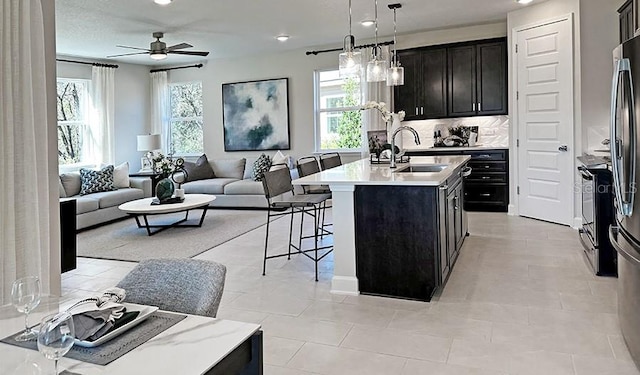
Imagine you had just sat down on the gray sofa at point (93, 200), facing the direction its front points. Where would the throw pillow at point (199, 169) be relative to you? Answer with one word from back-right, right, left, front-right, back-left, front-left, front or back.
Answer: left

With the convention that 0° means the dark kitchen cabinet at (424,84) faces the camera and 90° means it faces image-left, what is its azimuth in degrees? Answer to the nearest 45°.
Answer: approximately 0°

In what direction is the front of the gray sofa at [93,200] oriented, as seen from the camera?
facing the viewer and to the right of the viewer

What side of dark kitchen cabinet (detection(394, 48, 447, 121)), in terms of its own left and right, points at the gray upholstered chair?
front

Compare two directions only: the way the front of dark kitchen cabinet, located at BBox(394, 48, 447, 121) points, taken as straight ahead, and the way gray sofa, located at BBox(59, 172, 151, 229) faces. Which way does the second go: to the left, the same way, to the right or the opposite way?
to the left

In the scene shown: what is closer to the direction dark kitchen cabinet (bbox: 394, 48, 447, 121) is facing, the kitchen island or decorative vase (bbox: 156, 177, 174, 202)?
the kitchen island

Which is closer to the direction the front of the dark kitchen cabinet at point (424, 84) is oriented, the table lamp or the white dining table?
the white dining table

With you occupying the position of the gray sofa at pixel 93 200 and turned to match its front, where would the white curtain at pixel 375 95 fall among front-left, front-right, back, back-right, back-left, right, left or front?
front-left

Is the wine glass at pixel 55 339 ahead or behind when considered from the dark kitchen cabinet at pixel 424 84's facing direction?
ahead

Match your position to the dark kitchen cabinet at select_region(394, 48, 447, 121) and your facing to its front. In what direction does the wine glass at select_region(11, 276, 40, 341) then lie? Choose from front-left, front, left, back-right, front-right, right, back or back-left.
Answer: front

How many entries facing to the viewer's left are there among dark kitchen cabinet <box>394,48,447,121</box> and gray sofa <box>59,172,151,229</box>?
0

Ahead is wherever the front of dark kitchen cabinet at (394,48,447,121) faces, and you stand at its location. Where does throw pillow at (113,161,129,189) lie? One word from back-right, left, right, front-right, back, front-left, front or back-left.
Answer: right

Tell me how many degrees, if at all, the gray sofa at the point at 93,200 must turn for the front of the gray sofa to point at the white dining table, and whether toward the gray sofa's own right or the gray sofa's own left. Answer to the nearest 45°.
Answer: approximately 45° to the gray sofa's own right

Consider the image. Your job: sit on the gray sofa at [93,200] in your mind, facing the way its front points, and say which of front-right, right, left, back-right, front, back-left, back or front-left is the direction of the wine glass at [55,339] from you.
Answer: front-right

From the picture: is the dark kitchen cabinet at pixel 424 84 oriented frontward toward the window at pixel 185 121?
no

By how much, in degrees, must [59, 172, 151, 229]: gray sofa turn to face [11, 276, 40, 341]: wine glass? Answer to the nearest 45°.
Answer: approximately 45° to its right
